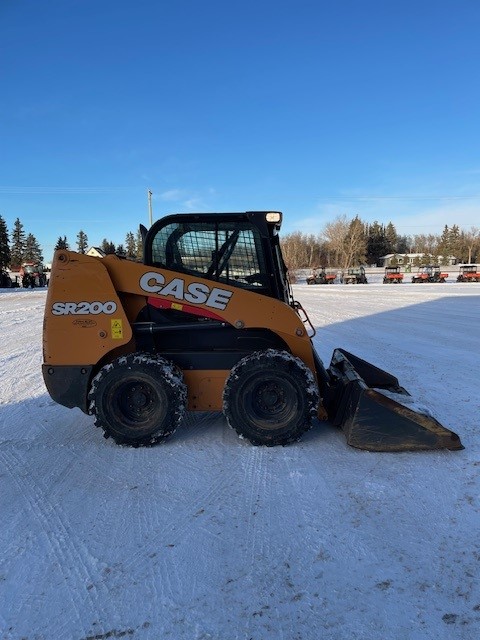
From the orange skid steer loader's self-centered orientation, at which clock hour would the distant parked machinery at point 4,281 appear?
The distant parked machinery is roughly at 8 o'clock from the orange skid steer loader.

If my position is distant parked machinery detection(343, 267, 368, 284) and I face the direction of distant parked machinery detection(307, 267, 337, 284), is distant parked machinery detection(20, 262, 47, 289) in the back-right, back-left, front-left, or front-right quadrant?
front-left

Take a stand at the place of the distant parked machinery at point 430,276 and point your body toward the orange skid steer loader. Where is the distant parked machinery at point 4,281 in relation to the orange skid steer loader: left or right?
right

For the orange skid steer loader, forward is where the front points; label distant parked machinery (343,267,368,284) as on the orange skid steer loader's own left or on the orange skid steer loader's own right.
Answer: on the orange skid steer loader's own left

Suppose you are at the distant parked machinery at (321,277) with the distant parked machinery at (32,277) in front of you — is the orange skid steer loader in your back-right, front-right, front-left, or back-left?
front-left

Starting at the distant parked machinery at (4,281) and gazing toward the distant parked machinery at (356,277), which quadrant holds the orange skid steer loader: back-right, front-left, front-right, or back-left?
front-right

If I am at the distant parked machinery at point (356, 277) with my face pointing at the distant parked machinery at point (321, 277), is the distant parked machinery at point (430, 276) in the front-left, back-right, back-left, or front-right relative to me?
back-right

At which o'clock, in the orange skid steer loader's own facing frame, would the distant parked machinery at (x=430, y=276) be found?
The distant parked machinery is roughly at 10 o'clock from the orange skid steer loader.

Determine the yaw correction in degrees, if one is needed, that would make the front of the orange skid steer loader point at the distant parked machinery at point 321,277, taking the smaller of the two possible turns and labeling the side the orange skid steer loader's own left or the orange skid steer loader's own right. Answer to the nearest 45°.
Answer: approximately 90° to the orange skid steer loader's own left

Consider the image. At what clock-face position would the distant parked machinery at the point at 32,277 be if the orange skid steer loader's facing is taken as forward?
The distant parked machinery is roughly at 8 o'clock from the orange skid steer loader.

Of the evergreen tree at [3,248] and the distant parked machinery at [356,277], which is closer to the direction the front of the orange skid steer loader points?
the distant parked machinery

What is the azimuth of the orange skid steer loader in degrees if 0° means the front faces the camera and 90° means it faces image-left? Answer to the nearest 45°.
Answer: approximately 270°
